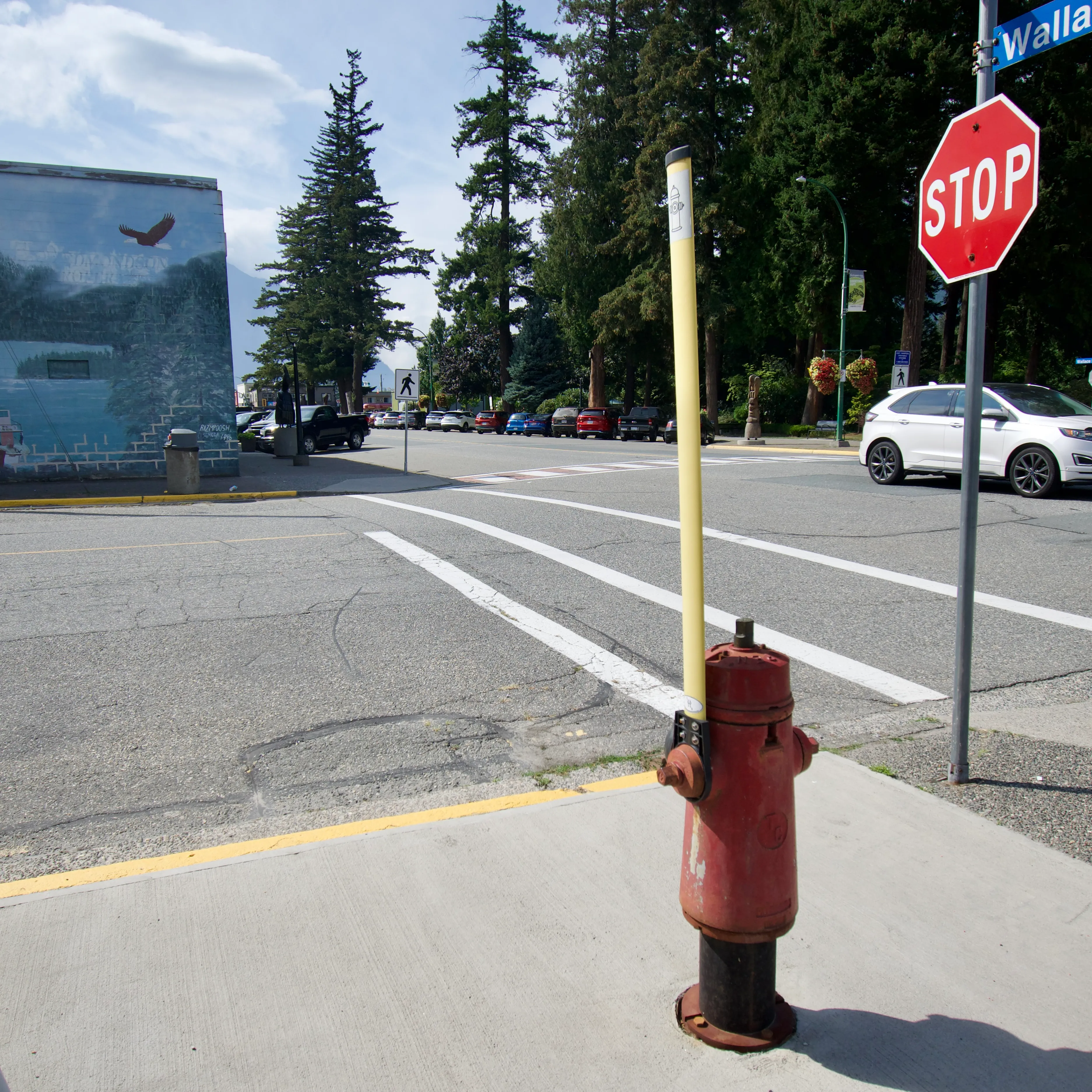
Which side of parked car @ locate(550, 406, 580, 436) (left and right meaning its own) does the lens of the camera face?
back

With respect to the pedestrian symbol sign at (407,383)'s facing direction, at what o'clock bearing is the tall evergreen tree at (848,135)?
The tall evergreen tree is roughly at 8 o'clock from the pedestrian symbol sign.

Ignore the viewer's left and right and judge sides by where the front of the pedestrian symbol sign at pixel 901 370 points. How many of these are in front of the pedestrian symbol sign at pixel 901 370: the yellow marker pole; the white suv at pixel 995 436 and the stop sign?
3

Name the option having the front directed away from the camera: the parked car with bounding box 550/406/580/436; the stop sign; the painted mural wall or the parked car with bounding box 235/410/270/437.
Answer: the parked car with bounding box 550/406/580/436

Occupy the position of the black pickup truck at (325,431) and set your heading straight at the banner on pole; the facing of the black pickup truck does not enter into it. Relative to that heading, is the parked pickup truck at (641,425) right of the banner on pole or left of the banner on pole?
left

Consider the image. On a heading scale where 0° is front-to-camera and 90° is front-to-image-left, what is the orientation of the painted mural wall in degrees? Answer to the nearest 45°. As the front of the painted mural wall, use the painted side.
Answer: approximately 0°

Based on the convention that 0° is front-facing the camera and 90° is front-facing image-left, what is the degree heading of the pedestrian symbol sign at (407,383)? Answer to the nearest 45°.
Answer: approximately 0°

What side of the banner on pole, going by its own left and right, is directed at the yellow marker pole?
front
